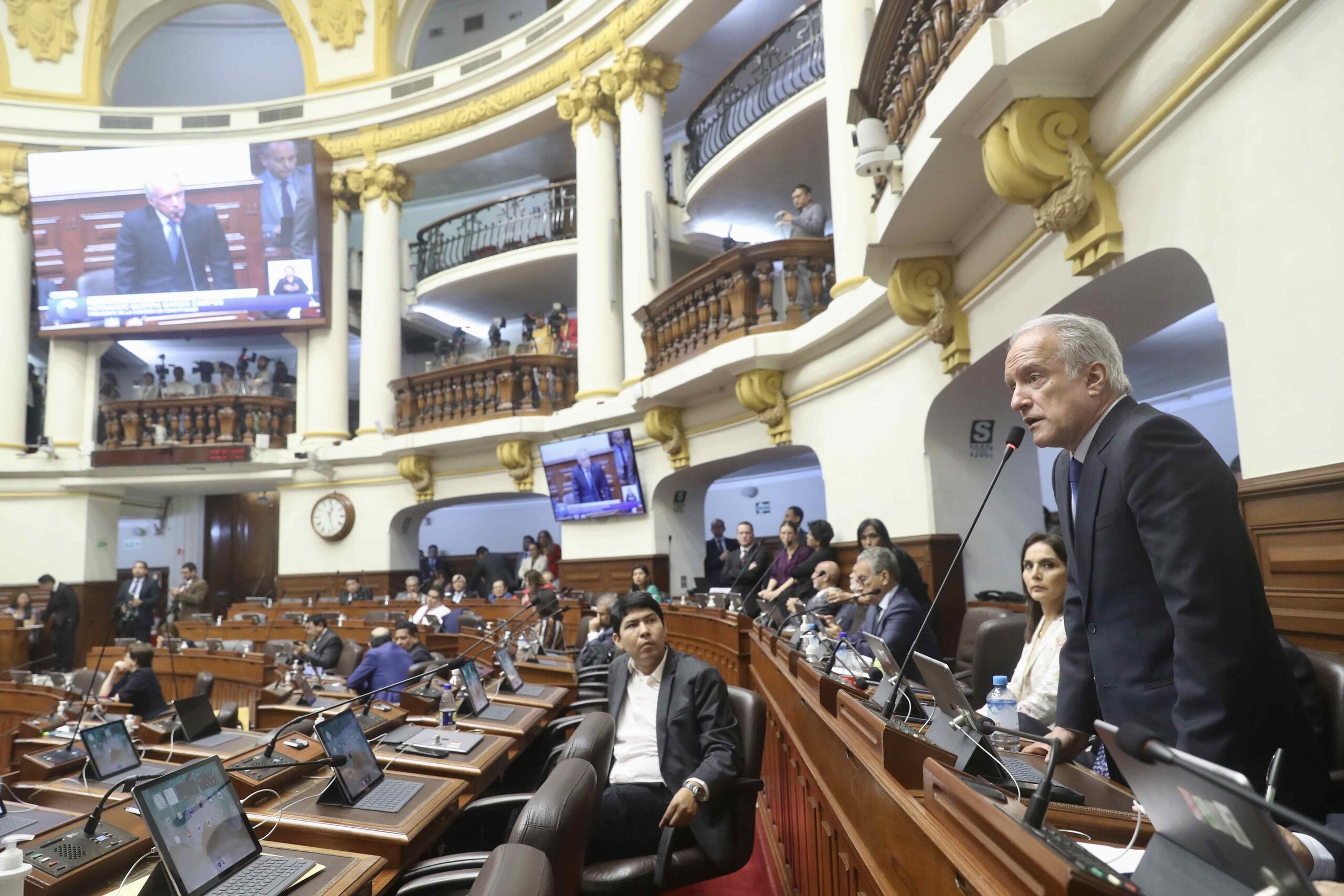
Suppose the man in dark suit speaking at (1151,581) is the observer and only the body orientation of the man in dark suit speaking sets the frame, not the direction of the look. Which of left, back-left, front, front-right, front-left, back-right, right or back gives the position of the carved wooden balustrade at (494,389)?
right

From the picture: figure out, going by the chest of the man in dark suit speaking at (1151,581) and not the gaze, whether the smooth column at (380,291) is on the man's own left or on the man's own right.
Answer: on the man's own right

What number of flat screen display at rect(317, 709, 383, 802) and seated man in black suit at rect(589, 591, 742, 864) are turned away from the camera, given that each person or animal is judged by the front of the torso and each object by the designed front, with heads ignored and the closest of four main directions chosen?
0

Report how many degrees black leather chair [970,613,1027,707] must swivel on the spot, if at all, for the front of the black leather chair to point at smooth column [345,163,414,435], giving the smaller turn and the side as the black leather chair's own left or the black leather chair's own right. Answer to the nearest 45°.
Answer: approximately 90° to the black leather chair's own right

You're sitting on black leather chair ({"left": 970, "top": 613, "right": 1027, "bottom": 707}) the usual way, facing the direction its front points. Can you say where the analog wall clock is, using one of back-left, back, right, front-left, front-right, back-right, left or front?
right

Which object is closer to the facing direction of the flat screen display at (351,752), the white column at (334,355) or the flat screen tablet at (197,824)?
the flat screen tablet

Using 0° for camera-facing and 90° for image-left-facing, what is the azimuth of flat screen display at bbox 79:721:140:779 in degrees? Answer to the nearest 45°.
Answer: approximately 315°

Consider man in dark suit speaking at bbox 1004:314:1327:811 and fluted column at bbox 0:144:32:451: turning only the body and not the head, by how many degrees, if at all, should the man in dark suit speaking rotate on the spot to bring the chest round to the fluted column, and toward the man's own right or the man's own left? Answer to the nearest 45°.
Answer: approximately 45° to the man's own right

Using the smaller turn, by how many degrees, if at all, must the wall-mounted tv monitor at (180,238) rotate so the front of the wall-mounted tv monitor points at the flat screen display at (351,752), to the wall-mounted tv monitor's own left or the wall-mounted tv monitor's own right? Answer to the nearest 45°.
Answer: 0° — it already faces it

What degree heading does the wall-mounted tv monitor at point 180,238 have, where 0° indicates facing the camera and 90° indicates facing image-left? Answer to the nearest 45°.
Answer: approximately 0°
